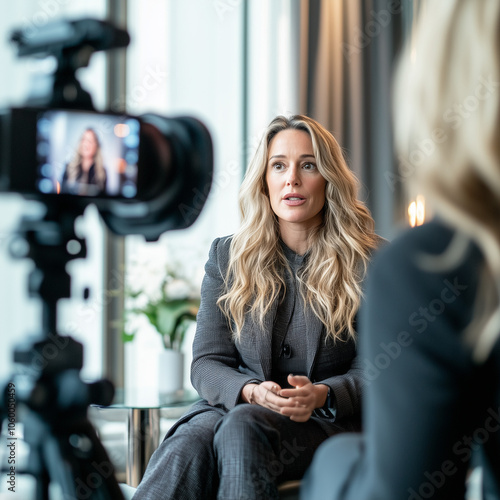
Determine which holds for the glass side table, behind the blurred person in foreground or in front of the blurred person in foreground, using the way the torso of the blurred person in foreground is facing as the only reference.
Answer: in front

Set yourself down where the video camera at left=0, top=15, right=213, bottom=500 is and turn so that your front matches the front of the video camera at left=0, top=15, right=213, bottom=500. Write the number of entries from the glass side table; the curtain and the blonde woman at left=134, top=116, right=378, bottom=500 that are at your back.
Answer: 0

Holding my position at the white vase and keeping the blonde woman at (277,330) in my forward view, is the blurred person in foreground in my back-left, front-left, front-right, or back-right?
front-right

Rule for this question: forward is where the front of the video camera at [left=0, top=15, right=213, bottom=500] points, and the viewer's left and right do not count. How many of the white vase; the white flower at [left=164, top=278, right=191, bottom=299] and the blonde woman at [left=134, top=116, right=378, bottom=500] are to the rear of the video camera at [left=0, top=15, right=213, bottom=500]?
0

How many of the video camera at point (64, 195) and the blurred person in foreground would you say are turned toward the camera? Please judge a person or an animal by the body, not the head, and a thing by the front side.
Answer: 0

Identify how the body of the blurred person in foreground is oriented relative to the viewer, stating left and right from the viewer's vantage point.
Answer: facing away from the viewer and to the left of the viewer

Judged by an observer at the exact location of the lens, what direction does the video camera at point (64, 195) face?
facing away from the viewer and to the right of the viewer

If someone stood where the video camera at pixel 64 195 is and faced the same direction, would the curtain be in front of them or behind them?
in front

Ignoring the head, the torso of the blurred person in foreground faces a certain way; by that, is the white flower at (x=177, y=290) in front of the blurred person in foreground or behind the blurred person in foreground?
in front

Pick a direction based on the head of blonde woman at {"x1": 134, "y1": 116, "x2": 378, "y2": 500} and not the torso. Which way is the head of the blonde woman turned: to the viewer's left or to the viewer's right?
to the viewer's right

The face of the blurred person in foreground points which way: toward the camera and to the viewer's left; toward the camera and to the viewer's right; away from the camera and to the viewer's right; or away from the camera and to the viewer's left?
away from the camera and to the viewer's left
